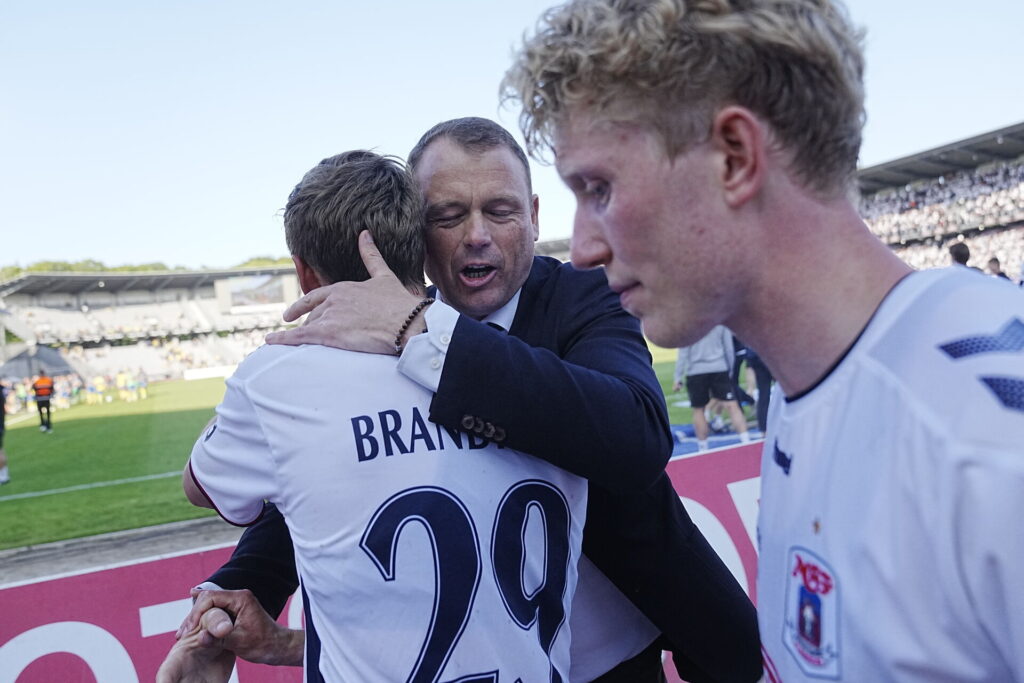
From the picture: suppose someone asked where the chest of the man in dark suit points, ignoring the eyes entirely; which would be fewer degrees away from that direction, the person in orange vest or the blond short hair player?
the blond short hair player

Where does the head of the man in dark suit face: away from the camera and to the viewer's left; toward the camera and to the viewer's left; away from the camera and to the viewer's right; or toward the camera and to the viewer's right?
toward the camera and to the viewer's left

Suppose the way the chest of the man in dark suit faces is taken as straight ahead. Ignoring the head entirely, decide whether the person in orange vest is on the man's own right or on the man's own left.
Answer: on the man's own right

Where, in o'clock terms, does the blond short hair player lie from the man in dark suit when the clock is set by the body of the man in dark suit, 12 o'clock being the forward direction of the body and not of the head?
The blond short hair player is roughly at 10 o'clock from the man in dark suit.
